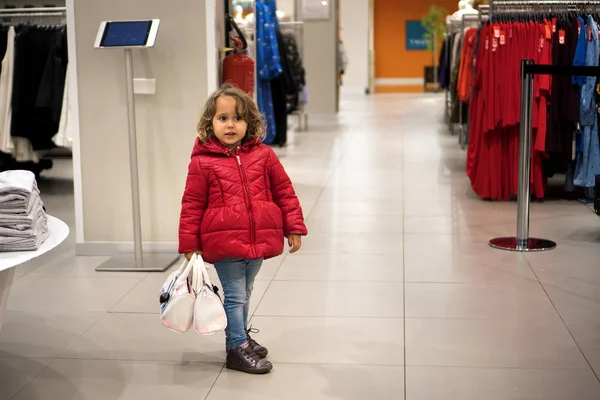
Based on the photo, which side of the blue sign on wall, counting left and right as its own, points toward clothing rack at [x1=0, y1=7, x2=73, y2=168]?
front

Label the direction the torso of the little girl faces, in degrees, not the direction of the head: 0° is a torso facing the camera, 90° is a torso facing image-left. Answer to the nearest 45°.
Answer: approximately 315°

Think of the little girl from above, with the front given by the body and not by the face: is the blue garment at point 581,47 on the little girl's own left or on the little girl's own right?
on the little girl's own left

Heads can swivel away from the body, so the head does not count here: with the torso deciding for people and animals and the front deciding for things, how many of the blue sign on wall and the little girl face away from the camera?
0

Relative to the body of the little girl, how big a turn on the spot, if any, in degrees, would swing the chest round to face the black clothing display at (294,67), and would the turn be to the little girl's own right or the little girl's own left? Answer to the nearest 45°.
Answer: approximately 135° to the little girl's own left

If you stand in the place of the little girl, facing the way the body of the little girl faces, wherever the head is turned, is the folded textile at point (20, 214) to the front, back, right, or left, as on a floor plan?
right

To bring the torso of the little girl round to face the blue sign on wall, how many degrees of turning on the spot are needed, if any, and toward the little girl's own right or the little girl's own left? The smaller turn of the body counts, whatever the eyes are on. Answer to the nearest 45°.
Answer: approximately 135° to the little girl's own left

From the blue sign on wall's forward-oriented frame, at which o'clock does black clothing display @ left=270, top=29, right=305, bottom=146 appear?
The black clothing display is roughly at 12 o'clock from the blue sign on wall.

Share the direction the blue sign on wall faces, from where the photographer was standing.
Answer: facing the viewer

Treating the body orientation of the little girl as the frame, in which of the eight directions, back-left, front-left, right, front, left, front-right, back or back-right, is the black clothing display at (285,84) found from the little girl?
back-left

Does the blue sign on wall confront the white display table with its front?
yes

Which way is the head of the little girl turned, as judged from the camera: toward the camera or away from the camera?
toward the camera

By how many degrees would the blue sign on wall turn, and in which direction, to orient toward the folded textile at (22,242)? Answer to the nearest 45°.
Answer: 0° — it already faces it

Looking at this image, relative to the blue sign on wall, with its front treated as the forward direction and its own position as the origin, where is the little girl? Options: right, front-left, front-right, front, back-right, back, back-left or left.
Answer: front

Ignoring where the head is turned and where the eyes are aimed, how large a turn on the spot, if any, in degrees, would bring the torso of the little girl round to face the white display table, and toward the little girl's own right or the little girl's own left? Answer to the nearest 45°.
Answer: approximately 90° to the little girl's own right

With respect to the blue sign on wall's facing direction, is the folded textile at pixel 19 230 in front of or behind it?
in front

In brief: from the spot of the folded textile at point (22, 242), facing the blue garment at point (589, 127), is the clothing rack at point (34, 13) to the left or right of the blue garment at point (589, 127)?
left

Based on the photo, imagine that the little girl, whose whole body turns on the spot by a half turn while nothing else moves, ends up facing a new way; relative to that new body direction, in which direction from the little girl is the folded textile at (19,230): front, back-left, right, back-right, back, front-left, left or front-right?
left

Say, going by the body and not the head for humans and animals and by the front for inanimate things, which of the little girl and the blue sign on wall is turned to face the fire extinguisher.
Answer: the blue sign on wall
